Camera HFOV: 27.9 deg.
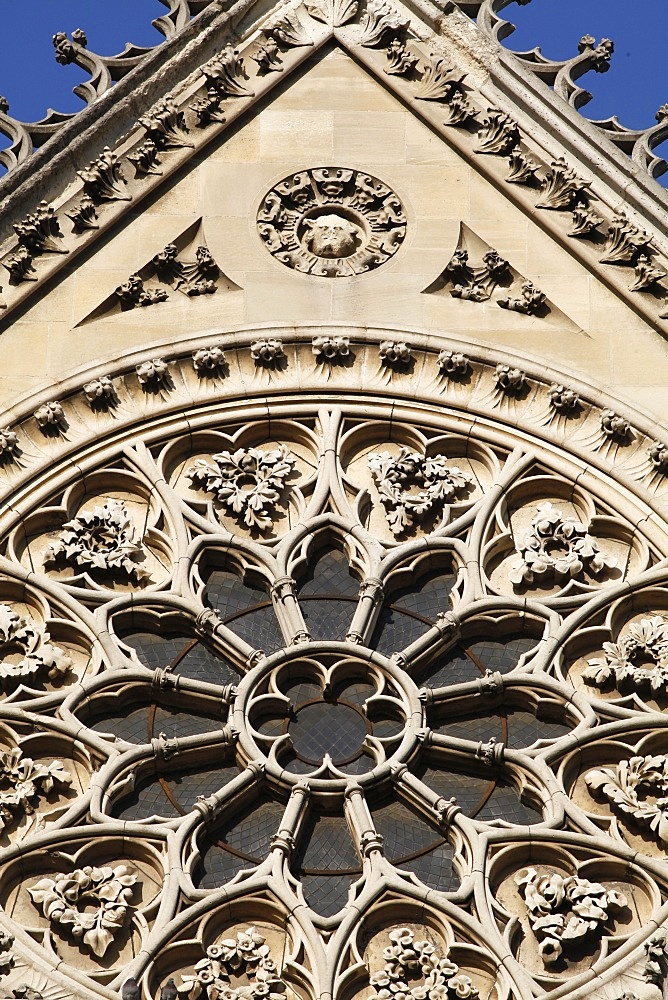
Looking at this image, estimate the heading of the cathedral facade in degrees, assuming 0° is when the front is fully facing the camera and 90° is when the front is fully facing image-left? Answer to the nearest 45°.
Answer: approximately 0°
